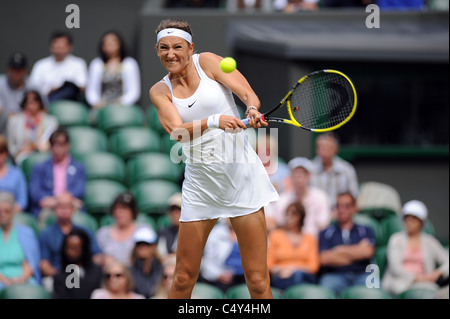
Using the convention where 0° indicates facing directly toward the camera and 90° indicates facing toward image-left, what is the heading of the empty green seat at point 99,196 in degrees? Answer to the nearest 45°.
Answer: approximately 0°

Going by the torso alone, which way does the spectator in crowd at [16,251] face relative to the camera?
toward the camera

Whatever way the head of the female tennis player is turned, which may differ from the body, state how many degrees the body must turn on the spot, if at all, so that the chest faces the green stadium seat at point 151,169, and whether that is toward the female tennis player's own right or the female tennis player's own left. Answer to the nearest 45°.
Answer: approximately 180°

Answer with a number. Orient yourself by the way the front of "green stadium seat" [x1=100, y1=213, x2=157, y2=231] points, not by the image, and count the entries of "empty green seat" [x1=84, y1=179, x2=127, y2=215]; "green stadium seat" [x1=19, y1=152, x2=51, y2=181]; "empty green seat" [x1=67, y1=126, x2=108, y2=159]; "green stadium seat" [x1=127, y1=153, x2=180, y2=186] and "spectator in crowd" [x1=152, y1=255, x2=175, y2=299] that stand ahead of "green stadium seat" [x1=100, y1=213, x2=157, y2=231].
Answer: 1

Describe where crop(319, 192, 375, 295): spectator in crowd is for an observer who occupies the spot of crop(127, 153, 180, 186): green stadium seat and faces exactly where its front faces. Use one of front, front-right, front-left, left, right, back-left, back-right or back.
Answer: front-left

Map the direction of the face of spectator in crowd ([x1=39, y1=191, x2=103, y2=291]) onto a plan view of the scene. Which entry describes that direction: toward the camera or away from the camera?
toward the camera

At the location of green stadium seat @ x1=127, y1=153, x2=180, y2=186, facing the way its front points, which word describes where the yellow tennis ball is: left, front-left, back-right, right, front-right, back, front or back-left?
front

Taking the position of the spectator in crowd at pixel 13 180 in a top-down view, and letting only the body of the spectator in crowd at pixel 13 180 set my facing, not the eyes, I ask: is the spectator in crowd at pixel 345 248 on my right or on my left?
on my left

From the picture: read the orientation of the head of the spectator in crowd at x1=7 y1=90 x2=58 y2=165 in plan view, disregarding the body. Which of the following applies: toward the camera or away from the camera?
toward the camera

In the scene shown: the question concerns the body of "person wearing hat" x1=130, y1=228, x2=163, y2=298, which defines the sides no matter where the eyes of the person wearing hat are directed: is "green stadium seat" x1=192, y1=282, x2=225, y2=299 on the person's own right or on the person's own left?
on the person's own left

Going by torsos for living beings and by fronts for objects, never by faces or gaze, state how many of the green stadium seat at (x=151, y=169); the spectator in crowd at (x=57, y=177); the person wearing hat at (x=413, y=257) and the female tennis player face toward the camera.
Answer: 4

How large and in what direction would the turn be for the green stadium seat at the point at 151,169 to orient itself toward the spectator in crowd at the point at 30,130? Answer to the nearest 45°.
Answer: approximately 90° to its right

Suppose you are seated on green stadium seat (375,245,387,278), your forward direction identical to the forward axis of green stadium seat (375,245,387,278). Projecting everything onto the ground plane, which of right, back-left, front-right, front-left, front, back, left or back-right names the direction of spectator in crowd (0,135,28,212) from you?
right

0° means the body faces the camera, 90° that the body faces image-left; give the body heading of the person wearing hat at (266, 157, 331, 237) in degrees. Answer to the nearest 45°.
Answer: approximately 0°

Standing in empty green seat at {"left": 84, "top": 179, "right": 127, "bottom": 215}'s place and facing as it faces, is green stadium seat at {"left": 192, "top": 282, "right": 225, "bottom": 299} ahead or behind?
ahead

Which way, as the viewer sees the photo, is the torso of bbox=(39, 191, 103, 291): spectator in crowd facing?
toward the camera

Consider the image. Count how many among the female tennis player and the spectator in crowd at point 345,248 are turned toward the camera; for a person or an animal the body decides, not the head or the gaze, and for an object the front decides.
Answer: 2

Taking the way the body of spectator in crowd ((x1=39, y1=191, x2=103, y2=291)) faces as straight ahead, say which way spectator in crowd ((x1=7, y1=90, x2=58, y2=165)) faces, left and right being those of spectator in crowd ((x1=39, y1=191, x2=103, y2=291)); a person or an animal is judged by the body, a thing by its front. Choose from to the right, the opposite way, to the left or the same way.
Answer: the same way

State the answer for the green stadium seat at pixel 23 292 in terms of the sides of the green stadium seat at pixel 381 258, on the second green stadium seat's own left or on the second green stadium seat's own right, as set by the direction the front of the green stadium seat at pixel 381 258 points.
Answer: on the second green stadium seat's own right

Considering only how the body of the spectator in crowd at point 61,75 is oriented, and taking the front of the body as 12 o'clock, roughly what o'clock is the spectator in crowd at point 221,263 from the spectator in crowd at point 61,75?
the spectator in crowd at point 221,263 is roughly at 11 o'clock from the spectator in crowd at point 61,75.

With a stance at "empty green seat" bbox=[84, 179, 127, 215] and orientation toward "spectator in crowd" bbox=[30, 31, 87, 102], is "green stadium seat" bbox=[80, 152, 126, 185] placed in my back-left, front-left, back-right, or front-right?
front-right

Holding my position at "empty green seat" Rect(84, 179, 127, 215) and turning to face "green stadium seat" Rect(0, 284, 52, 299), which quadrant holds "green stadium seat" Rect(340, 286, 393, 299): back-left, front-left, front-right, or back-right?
front-left
